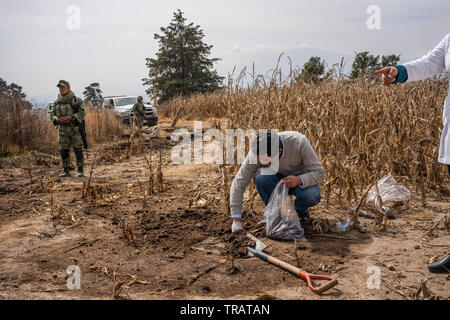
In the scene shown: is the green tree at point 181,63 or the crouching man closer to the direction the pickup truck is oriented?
the crouching man

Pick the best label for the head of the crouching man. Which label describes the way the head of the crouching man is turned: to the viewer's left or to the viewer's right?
to the viewer's left

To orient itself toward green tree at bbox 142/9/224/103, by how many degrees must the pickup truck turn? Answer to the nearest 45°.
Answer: approximately 135° to its left

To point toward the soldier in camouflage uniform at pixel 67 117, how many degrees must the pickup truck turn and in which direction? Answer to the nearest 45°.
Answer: approximately 45° to its right

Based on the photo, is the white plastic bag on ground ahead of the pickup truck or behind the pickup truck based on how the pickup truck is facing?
ahead

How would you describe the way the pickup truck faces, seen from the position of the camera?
facing the viewer and to the right of the viewer

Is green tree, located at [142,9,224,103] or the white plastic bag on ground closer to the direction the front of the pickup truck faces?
the white plastic bag on ground

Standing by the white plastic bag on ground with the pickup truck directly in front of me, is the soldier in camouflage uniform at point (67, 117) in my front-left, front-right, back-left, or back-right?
front-left
